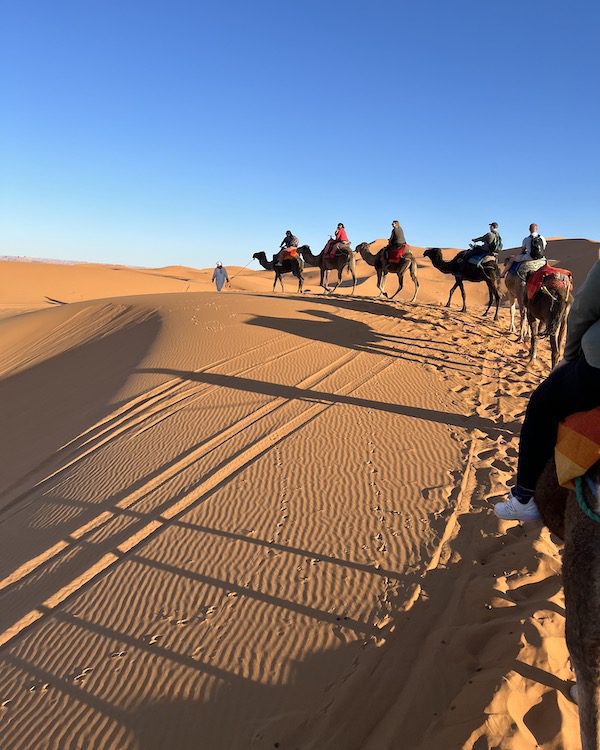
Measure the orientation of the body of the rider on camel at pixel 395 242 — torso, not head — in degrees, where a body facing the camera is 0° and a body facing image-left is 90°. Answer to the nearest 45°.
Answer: approximately 90°

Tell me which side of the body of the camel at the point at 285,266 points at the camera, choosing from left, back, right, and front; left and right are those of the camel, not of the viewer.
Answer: left

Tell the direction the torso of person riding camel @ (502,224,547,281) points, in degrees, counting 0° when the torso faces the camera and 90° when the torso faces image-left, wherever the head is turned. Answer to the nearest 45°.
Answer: approximately 135°

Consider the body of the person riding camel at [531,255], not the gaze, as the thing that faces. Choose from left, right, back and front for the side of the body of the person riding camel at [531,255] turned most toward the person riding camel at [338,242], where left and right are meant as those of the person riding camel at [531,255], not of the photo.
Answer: front

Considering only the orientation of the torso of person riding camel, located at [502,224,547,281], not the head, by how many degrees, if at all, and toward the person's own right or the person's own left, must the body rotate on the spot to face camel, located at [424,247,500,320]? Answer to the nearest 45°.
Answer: approximately 45° to the person's own right

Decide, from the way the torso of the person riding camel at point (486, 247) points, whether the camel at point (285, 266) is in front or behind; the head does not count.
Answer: in front

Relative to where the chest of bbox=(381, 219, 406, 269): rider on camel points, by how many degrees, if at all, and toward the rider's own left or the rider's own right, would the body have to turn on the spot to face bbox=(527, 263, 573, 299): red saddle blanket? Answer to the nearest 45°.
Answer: approximately 135° to the rider's own left

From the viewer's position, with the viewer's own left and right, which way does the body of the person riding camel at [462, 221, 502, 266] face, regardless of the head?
facing to the left of the viewer
